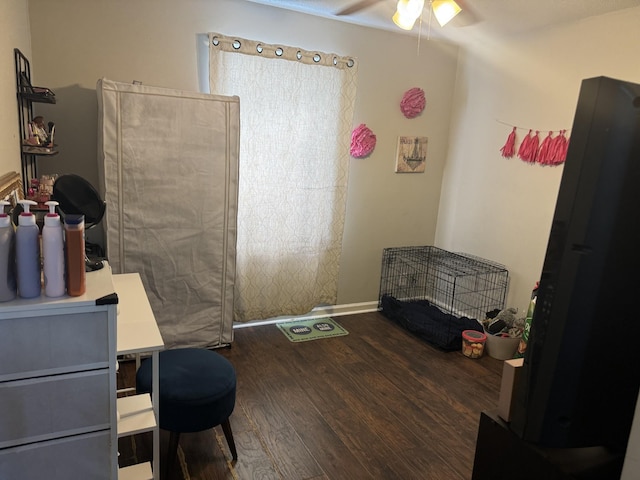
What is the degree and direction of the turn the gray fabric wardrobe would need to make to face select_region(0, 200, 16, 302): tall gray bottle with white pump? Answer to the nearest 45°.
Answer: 0° — it already faces it

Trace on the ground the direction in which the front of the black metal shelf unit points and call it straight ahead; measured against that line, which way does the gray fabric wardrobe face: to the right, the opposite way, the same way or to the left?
to the right

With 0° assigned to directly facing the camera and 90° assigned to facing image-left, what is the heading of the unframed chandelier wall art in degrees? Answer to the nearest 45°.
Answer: approximately 0°

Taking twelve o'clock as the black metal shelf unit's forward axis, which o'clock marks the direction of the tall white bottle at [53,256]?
The tall white bottle is roughly at 3 o'clock from the black metal shelf unit.

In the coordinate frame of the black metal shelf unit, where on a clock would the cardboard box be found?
The cardboard box is roughly at 2 o'clock from the black metal shelf unit.

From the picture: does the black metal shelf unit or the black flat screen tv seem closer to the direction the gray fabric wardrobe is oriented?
the black flat screen tv

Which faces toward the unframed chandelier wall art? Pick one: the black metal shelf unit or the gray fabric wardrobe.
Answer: the black metal shelf unit

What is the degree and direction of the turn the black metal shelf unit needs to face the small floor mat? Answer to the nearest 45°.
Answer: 0° — it already faces it

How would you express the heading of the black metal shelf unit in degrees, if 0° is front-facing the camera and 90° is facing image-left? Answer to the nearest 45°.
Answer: approximately 270°

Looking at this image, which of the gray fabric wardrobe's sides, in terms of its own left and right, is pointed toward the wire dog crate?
left

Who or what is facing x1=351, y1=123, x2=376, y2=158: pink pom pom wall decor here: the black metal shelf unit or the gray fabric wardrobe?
the black metal shelf unit

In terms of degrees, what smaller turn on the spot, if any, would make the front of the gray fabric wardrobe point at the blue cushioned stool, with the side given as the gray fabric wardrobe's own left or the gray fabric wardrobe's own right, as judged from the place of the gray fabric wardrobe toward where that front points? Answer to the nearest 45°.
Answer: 0° — it already faces it

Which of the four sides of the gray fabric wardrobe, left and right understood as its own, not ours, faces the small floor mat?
left
